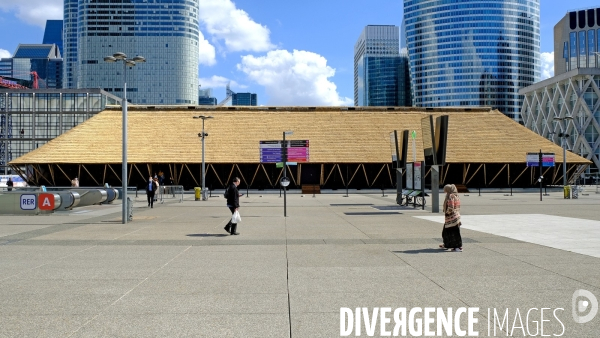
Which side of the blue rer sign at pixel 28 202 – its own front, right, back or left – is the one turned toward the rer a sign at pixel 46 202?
left

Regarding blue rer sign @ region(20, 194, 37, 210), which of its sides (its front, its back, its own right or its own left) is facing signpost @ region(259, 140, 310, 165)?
left

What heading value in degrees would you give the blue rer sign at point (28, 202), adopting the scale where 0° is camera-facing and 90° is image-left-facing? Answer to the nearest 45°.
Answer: approximately 0°

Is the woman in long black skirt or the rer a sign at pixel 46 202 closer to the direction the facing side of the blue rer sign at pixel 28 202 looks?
the woman in long black skirt

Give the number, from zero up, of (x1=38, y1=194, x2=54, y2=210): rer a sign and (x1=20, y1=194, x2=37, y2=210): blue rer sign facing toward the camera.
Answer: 2

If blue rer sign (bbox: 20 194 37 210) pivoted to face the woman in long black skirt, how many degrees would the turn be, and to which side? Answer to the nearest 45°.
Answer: approximately 45° to its left

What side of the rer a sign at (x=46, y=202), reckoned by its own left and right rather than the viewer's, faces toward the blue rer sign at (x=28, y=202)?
right

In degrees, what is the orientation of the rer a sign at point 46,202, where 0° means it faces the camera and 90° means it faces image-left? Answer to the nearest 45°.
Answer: approximately 0°

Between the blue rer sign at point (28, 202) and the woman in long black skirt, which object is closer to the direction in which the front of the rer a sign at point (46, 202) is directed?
the woman in long black skirt

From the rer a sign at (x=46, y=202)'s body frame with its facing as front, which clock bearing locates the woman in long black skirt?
The woman in long black skirt is roughly at 11 o'clock from the rer a sign.
